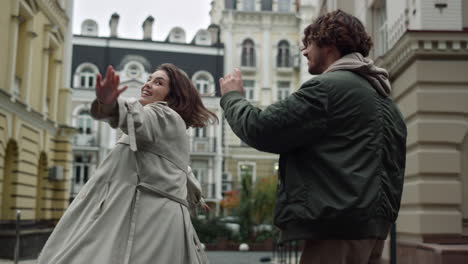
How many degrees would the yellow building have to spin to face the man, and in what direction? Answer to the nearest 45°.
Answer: approximately 45° to its right

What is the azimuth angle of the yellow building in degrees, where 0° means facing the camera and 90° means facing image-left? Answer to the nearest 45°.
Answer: approximately 315°

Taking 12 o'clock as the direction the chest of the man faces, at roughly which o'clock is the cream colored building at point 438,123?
The cream colored building is roughly at 2 o'clock from the man.

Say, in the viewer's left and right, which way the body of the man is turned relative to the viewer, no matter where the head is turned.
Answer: facing away from the viewer and to the left of the viewer
